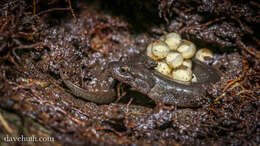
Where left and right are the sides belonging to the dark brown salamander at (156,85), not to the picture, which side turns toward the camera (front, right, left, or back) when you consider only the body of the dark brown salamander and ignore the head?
left
